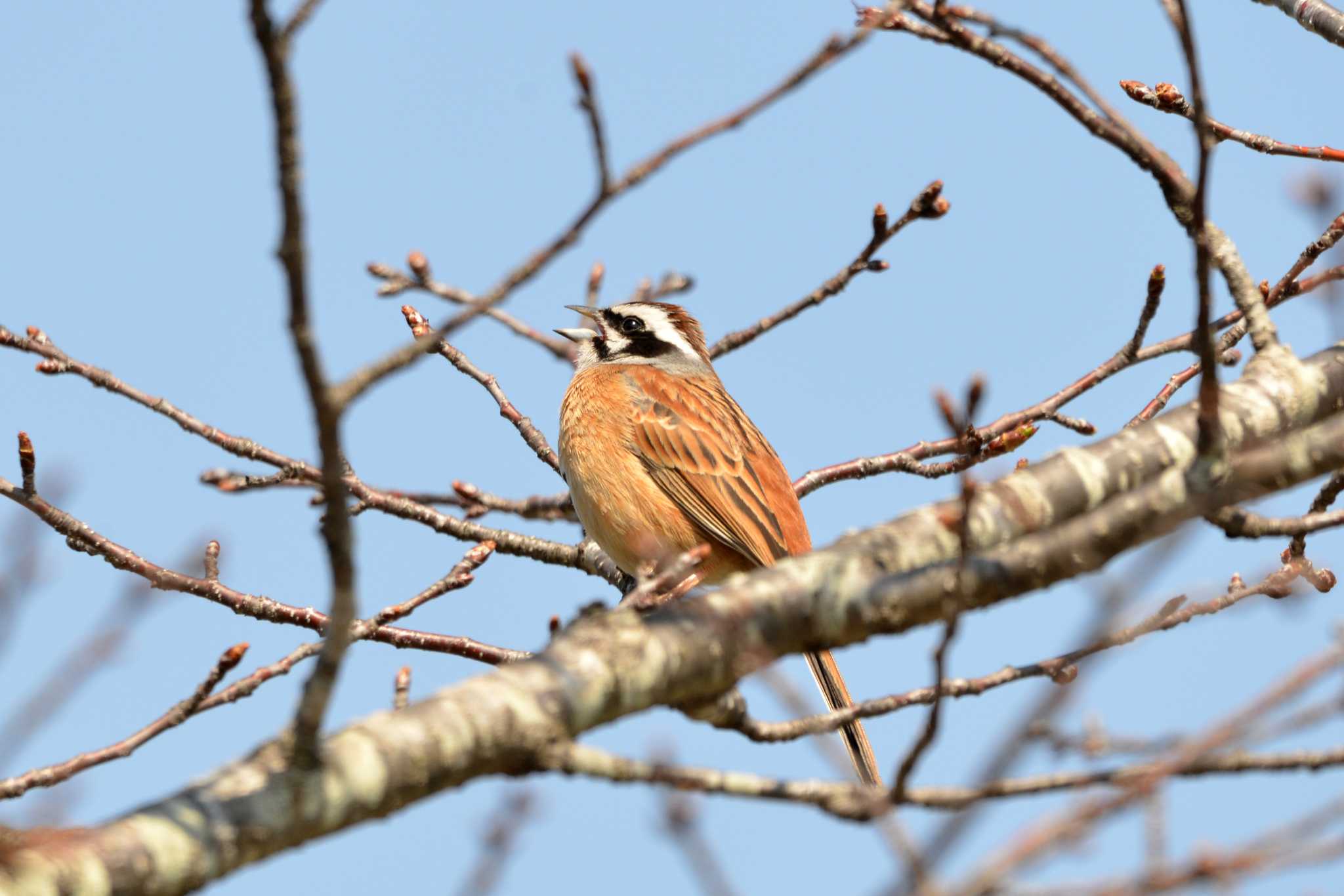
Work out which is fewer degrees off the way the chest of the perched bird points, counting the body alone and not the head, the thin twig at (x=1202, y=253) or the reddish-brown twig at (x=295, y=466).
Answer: the reddish-brown twig

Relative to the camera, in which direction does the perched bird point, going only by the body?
to the viewer's left

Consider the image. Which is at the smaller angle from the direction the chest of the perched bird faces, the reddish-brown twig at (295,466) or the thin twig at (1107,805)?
the reddish-brown twig

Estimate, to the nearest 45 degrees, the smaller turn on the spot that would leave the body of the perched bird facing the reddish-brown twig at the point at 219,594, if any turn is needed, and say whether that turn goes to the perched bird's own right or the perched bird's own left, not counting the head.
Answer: approximately 45° to the perched bird's own left

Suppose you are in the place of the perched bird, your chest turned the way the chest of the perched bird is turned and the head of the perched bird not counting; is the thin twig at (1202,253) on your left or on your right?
on your left

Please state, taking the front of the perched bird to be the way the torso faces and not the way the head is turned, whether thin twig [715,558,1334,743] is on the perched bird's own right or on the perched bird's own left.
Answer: on the perched bird's own left

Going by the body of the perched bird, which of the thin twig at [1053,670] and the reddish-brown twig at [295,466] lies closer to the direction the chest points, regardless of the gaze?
the reddish-brown twig
